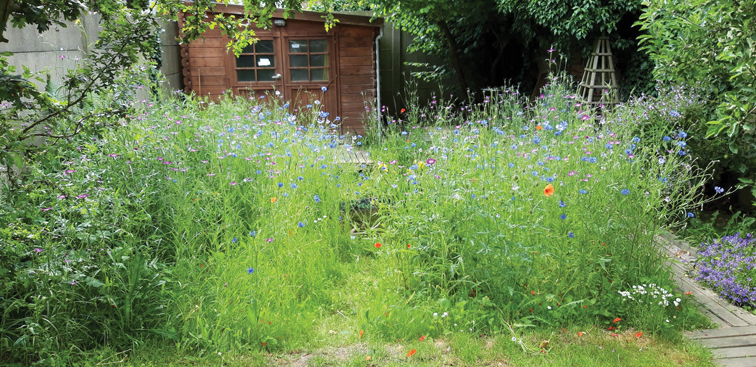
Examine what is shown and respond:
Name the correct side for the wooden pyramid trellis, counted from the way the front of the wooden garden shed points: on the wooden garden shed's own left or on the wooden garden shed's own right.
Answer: on the wooden garden shed's own left

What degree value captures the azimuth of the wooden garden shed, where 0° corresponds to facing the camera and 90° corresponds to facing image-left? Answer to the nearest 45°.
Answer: approximately 0°
